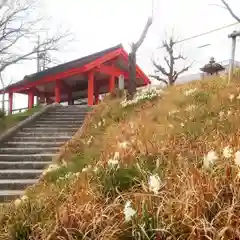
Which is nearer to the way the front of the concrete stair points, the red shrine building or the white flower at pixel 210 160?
the white flower

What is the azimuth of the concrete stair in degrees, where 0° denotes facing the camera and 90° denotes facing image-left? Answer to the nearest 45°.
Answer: approximately 0°

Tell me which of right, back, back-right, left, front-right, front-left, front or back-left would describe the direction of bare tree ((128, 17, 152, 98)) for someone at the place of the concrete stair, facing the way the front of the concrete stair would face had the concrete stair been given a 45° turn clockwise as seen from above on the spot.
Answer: back

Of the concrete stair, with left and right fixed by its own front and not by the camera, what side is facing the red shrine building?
back

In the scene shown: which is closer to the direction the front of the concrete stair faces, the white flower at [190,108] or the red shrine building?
the white flower
